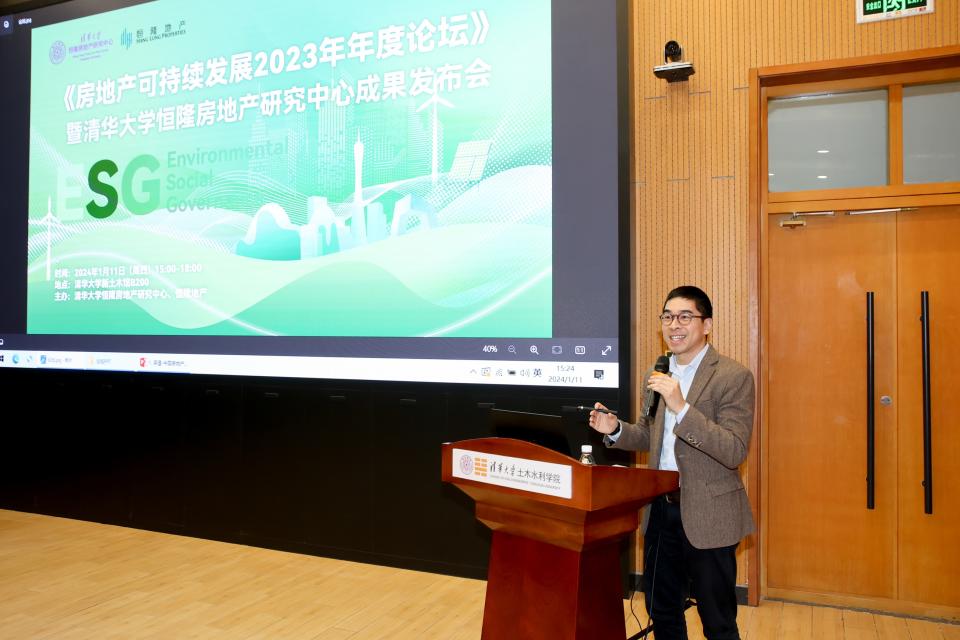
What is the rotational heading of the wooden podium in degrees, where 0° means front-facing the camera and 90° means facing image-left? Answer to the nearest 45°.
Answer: approximately 45°

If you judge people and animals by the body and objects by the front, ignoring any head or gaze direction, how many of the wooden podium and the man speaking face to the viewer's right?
0

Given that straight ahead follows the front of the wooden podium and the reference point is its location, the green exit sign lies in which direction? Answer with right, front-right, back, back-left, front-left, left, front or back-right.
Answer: back

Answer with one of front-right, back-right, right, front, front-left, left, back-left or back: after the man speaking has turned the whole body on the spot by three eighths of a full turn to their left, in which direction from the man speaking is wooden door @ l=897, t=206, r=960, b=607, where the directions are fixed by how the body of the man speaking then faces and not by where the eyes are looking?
front-left

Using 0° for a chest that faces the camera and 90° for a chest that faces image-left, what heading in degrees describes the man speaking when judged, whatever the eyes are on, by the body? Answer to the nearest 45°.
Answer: approximately 45°

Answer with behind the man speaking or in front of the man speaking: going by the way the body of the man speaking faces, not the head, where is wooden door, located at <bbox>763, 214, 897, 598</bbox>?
behind
